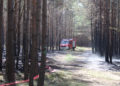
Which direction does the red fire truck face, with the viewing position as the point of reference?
facing the viewer and to the left of the viewer
